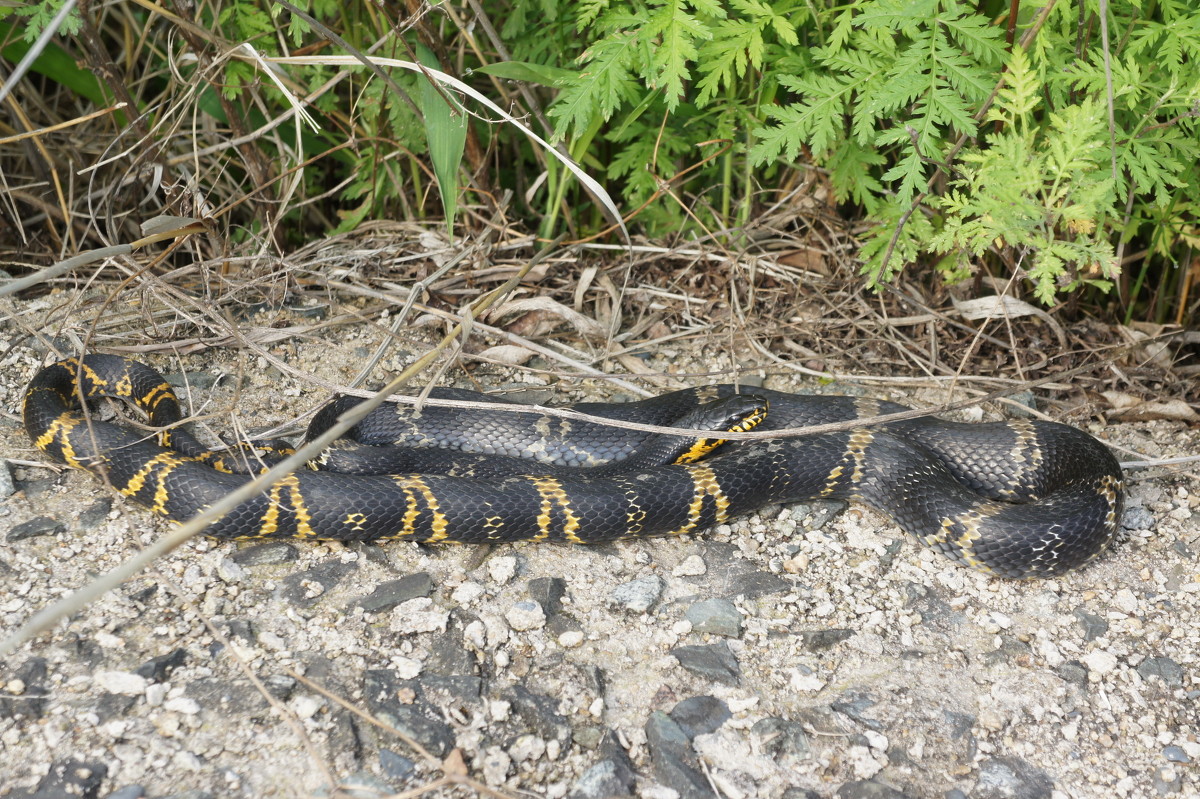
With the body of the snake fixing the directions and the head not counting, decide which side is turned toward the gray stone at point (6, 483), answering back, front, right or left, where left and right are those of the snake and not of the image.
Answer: back

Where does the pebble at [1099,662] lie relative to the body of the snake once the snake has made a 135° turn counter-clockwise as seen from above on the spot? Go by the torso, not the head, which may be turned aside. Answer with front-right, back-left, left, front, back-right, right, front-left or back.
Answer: back

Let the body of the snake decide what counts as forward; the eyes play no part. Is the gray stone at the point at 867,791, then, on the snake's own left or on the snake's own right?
on the snake's own right

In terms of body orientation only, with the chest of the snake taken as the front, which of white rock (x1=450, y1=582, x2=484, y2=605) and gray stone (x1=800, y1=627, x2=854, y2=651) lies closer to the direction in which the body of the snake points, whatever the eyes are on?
the gray stone

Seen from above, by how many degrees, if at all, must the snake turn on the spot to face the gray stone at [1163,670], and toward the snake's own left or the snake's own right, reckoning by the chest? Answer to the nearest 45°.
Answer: approximately 45° to the snake's own right

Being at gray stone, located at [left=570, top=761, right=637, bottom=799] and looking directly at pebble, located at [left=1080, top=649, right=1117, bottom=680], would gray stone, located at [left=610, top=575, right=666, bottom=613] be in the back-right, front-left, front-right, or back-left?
front-left

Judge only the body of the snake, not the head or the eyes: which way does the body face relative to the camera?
to the viewer's right

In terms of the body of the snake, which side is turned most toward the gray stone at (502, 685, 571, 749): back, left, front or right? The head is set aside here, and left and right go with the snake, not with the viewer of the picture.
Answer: right

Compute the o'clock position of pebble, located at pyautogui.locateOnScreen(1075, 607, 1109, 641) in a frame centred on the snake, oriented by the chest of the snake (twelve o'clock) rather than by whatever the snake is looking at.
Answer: The pebble is roughly at 1 o'clock from the snake.

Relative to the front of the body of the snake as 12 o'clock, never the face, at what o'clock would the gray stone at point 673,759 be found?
The gray stone is roughly at 3 o'clock from the snake.

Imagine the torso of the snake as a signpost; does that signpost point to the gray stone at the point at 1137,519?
yes

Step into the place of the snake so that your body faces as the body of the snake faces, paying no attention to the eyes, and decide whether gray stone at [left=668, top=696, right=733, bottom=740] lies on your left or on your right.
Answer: on your right
